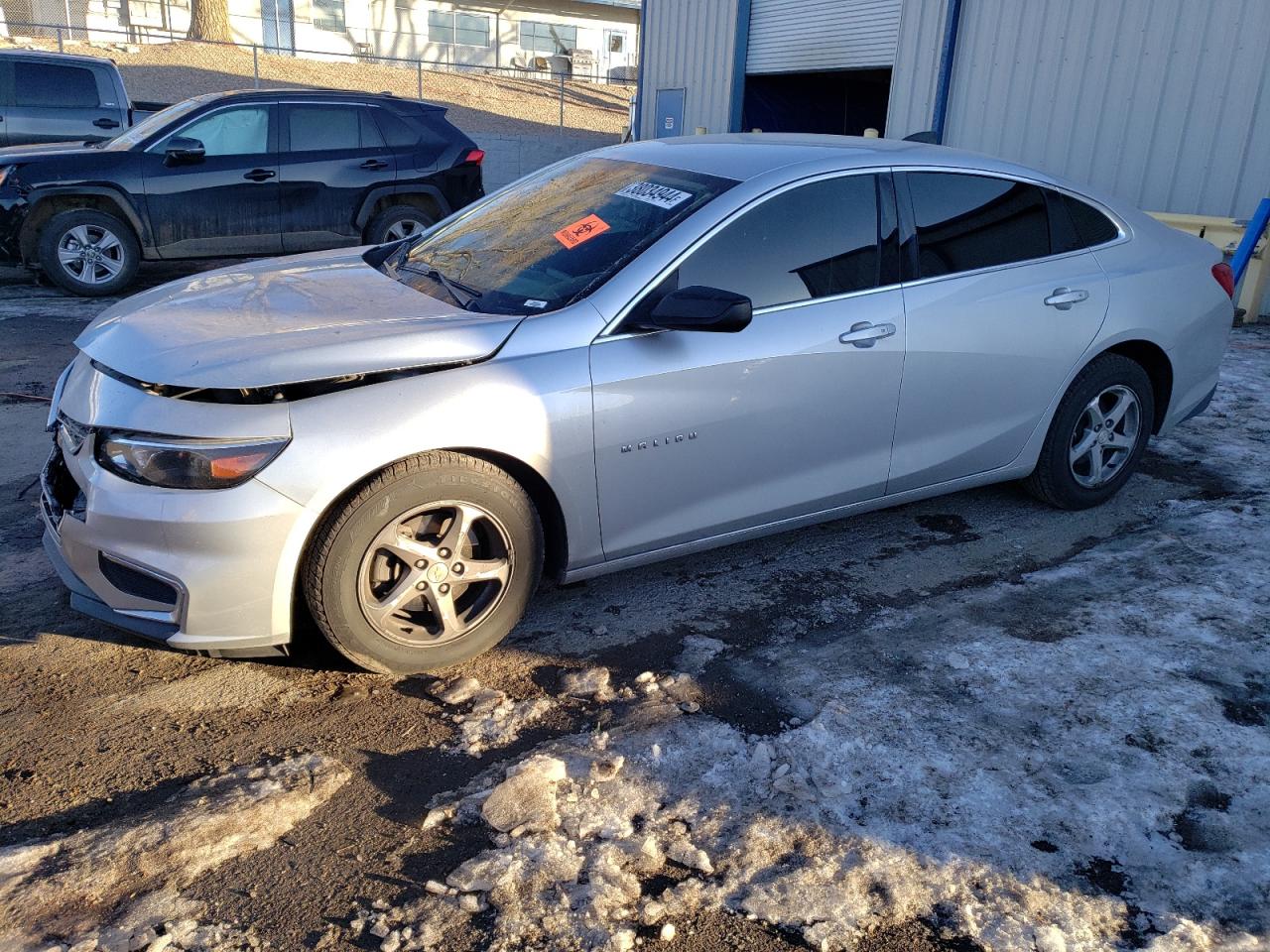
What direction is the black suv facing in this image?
to the viewer's left

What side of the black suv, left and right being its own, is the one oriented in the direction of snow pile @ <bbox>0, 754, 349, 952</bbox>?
left

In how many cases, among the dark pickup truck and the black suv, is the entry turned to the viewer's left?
2

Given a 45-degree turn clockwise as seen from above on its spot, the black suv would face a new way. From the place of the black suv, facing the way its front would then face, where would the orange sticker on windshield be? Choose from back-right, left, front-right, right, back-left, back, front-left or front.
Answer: back-left

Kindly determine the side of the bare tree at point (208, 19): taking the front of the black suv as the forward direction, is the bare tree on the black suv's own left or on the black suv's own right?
on the black suv's own right

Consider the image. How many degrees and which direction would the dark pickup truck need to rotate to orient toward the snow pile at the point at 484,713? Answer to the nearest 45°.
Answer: approximately 90° to its left

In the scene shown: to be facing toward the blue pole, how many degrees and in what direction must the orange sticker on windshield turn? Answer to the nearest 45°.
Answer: approximately 180°

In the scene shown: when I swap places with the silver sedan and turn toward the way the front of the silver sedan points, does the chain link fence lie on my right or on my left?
on my right

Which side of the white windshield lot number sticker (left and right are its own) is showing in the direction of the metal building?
back

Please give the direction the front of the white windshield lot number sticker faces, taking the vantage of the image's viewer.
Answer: facing the viewer and to the left of the viewer

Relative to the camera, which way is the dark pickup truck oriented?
to the viewer's left

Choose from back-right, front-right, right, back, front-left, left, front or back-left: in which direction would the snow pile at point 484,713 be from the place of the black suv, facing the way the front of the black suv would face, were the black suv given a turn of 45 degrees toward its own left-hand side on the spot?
front-left

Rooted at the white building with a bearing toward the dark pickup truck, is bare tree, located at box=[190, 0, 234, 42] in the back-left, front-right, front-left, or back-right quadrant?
front-right

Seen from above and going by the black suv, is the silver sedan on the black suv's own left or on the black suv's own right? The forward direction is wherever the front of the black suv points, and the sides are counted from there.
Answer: on the black suv's own left

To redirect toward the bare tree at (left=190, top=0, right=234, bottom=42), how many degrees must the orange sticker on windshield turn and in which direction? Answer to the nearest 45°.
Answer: approximately 135° to its right

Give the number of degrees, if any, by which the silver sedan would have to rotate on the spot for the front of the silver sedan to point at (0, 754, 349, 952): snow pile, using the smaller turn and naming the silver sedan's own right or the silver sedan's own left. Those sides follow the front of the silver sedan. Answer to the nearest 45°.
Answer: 0° — it already faces it

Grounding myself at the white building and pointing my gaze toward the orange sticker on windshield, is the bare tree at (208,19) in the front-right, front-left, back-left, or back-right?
front-right

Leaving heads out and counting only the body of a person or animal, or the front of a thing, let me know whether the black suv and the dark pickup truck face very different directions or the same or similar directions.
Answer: same or similar directions

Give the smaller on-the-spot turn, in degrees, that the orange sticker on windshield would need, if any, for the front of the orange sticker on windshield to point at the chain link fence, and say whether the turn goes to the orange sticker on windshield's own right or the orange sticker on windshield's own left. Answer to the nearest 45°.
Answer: approximately 135° to the orange sticker on windshield's own right

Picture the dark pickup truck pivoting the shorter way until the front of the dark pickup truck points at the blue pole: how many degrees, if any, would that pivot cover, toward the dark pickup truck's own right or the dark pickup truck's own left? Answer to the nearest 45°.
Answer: approximately 135° to the dark pickup truck's own left

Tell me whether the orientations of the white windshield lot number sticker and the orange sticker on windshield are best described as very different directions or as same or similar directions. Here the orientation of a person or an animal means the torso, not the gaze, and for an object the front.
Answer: same or similar directions
